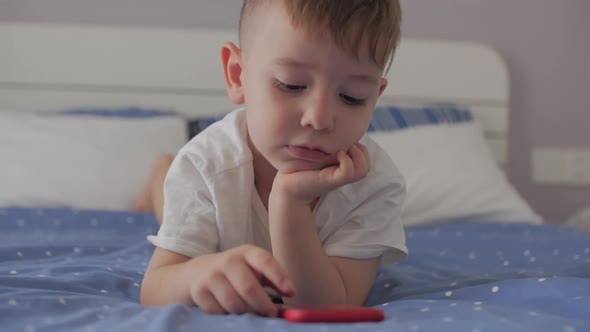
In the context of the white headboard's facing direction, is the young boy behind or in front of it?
in front

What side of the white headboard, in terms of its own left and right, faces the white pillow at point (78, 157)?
front

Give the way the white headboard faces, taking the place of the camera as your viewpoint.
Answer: facing the viewer

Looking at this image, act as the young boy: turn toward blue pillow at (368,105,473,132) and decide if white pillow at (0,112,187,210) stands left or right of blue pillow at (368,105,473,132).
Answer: left

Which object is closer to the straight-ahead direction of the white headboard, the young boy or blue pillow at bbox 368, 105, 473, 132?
the young boy

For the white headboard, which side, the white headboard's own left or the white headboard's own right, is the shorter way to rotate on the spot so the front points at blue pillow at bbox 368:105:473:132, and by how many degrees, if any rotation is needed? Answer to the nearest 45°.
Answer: approximately 90° to the white headboard's own left

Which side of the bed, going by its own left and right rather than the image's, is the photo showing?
front
